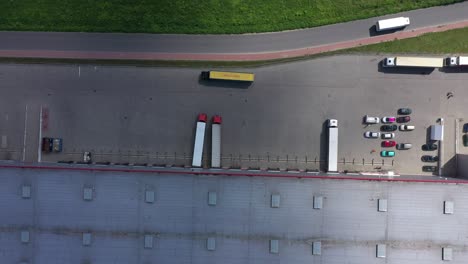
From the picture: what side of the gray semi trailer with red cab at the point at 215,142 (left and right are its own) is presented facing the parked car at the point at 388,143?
right

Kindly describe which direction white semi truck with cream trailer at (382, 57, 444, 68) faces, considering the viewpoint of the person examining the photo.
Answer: facing to the left of the viewer

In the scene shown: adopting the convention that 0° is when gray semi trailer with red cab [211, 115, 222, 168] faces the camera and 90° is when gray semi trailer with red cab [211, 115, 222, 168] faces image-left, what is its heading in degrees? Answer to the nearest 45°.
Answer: approximately 180°

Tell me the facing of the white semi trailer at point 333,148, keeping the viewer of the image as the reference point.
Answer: facing away from the viewer

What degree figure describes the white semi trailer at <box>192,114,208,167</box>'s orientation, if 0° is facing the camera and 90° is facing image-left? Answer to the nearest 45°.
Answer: approximately 180°

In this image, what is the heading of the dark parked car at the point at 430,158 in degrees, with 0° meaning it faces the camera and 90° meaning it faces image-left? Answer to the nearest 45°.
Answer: approximately 270°

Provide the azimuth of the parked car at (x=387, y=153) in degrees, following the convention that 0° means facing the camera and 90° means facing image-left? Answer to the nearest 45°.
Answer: approximately 90°

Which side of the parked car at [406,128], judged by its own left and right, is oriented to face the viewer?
left
